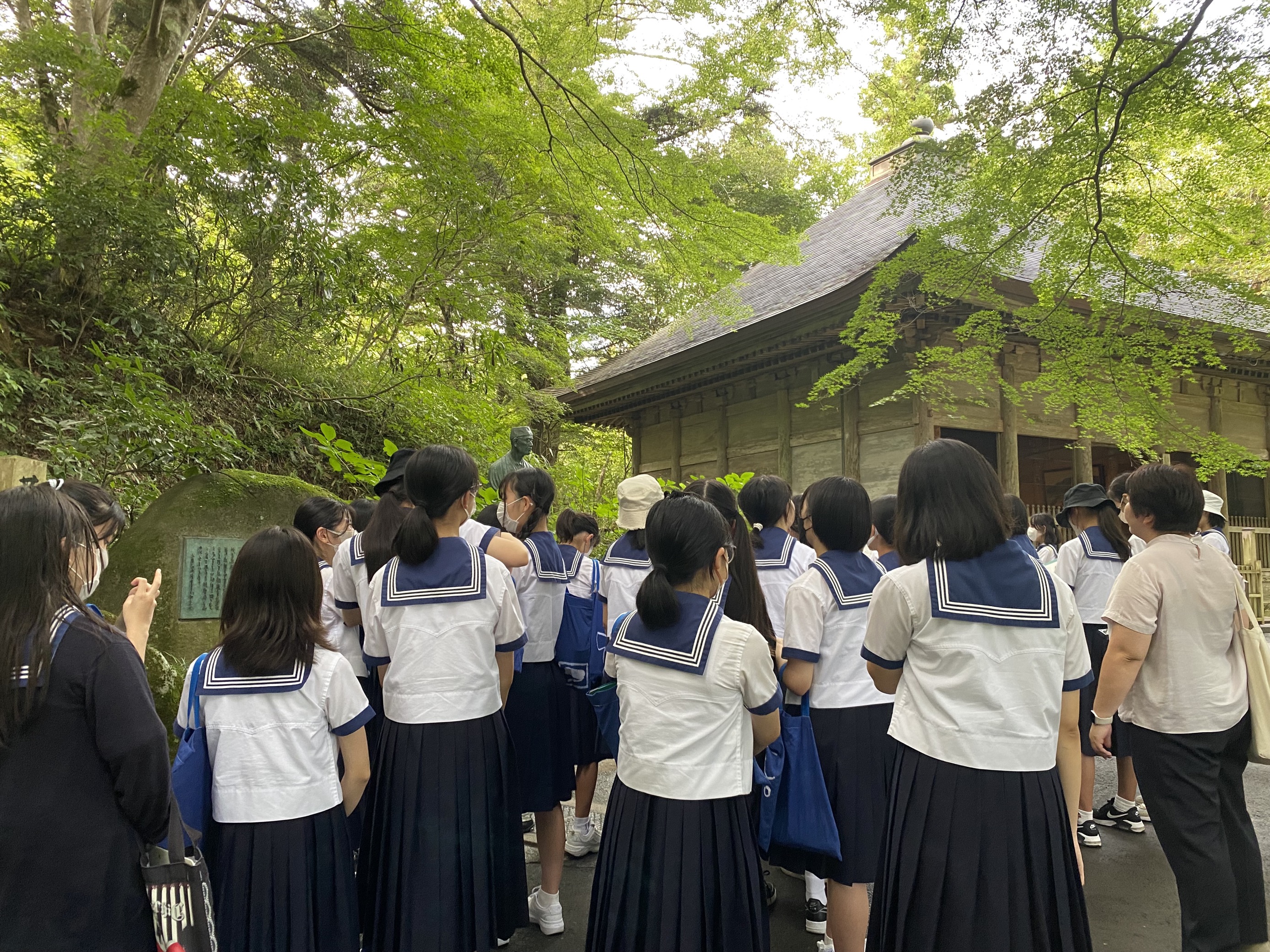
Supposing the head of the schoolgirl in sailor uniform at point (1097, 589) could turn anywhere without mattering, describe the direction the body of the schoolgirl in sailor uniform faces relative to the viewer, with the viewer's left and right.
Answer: facing away from the viewer and to the left of the viewer

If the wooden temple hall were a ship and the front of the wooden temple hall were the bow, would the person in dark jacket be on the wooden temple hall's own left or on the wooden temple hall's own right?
on the wooden temple hall's own right

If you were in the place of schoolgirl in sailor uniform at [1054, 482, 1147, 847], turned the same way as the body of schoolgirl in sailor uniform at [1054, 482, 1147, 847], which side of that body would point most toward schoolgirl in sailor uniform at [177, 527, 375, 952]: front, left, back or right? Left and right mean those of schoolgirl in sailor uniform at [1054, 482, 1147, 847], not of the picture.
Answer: left

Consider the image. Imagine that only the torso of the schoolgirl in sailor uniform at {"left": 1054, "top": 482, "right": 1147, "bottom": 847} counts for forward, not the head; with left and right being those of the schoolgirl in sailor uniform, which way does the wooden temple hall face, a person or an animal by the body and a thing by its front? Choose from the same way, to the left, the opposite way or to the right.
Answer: the opposite way

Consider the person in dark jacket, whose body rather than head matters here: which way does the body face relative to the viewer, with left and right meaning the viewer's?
facing away from the viewer and to the right of the viewer

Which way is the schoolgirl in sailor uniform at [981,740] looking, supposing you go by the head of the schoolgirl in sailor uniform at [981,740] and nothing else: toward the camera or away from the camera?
away from the camera

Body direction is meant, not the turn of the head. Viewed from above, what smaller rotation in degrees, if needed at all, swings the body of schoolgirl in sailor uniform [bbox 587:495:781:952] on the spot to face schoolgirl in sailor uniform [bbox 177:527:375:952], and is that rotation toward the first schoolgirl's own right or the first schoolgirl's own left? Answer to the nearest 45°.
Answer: approximately 135° to the first schoolgirl's own left

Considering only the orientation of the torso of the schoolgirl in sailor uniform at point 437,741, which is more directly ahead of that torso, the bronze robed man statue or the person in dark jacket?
the bronze robed man statue

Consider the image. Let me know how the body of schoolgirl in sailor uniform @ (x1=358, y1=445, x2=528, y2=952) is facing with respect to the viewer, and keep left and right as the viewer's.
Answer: facing away from the viewer

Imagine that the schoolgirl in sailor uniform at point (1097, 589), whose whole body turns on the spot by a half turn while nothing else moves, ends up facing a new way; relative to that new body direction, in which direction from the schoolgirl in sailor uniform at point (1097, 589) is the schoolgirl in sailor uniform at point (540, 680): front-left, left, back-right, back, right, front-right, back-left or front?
right

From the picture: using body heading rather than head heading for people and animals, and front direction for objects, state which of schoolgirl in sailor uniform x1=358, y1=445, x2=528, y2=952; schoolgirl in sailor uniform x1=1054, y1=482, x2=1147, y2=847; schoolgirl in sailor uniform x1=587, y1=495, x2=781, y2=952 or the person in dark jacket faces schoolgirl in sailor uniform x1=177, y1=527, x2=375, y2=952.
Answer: the person in dark jacket

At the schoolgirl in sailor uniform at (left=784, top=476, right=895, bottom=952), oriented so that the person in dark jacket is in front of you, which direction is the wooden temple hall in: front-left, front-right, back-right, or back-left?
back-right

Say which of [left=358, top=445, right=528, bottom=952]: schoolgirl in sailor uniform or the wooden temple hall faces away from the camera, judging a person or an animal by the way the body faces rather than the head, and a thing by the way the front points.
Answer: the schoolgirl in sailor uniform

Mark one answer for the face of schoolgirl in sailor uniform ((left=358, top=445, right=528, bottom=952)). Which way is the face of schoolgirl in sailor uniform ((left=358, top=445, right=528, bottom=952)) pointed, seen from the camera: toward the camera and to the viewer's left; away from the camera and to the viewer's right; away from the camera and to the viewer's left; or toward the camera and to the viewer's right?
away from the camera and to the viewer's right

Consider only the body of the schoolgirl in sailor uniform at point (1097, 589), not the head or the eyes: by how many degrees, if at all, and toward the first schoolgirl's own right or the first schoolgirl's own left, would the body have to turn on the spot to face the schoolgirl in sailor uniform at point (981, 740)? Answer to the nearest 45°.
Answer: approximately 135° to the first schoolgirl's own left

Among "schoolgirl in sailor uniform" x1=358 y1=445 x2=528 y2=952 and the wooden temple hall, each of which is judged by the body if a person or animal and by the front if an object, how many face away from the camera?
1

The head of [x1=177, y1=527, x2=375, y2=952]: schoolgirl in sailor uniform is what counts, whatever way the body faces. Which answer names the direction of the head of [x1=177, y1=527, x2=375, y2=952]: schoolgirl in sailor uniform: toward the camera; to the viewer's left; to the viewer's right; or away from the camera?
away from the camera

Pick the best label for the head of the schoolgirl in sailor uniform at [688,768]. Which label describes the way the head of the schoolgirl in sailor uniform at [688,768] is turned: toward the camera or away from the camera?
away from the camera

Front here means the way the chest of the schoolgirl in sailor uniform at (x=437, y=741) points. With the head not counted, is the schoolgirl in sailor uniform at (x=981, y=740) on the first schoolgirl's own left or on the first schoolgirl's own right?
on the first schoolgirl's own right
